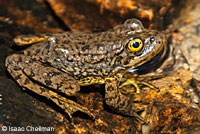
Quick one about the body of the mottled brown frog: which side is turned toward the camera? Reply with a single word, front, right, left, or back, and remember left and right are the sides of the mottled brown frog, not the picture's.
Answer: right
